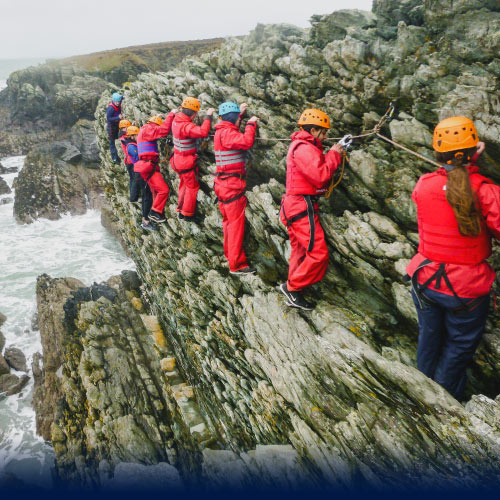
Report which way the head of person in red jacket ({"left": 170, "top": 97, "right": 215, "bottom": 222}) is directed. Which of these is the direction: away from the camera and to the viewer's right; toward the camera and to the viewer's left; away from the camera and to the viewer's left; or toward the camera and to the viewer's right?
away from the camera and to the viewer's right

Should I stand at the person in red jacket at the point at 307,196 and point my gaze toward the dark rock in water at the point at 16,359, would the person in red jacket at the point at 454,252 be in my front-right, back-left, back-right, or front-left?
back-left

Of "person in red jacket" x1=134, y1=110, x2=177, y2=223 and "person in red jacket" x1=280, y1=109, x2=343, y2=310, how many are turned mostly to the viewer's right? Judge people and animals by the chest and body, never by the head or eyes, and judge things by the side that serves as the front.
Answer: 2

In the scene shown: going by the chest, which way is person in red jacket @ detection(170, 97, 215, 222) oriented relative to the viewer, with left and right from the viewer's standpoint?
facing away from the viewer and to the right of the viewer

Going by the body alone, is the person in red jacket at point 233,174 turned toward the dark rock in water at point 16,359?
no

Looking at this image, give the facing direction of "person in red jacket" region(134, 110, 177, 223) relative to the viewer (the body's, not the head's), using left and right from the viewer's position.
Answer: facing to the right of the viewer

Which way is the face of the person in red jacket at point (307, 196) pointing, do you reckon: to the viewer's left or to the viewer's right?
to the viewer's right

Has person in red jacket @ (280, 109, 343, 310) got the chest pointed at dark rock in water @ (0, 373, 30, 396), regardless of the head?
no

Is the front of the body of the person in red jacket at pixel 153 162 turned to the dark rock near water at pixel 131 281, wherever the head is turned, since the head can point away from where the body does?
no

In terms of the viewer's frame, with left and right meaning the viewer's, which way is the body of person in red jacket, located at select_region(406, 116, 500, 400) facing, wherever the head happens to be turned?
facing away from the viewer and to the right of the viewer

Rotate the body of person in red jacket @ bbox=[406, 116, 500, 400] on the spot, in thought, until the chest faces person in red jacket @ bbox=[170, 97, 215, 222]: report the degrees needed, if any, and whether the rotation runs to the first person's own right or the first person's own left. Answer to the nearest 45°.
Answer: approximately 90° to the first person's own left

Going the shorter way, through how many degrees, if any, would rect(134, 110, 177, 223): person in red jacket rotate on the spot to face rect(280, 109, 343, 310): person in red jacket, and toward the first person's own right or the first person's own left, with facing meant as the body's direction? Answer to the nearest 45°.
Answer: approximately 90° to the first person's own right

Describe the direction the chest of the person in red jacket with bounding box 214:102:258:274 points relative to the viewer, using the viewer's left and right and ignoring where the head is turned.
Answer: facing away from the viewer and to the right of the viewer
